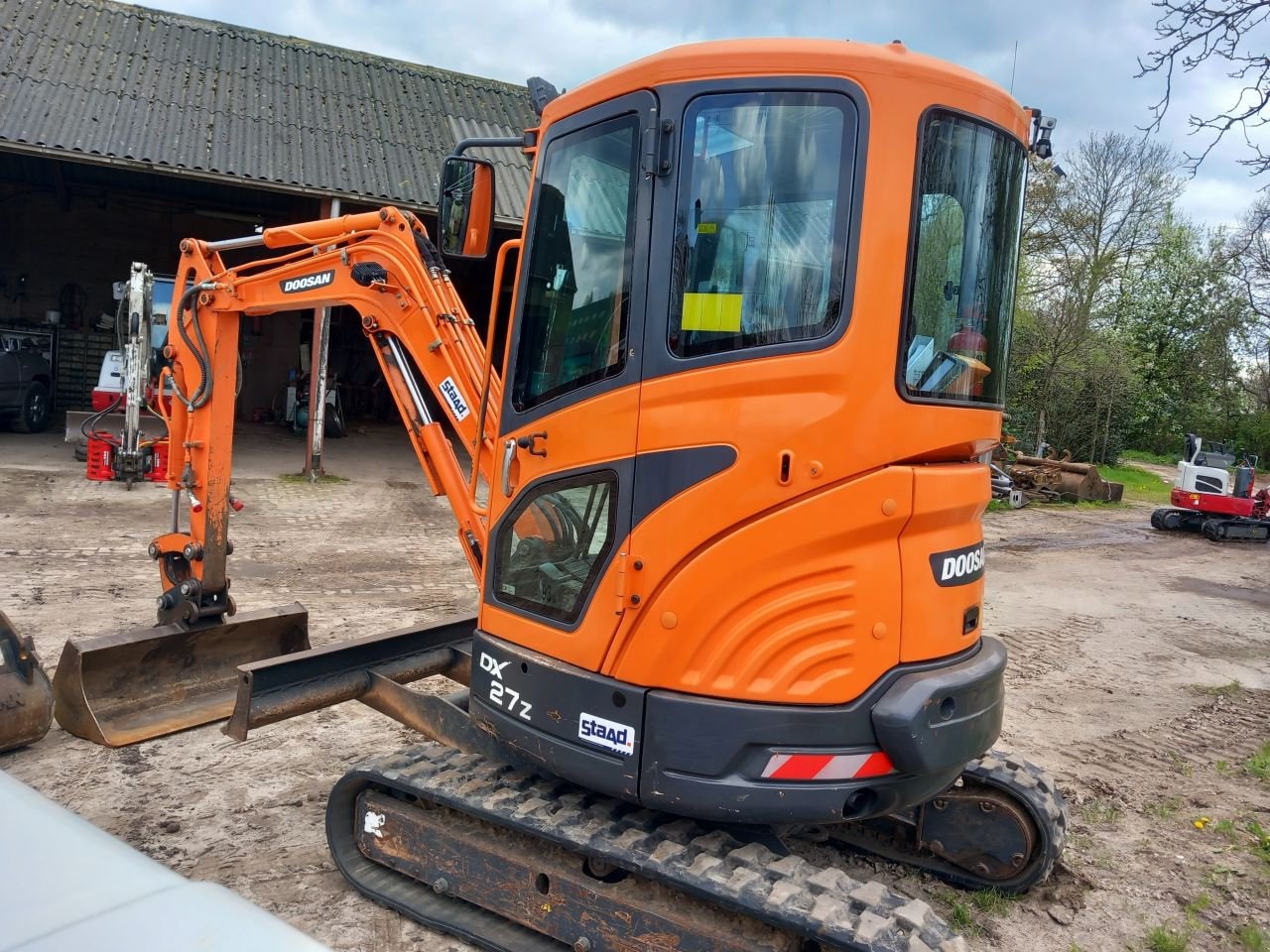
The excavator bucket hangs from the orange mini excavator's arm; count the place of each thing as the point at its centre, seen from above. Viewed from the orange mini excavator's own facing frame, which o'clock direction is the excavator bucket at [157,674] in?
The excavator bucket is roughly at 12 o'clock from the orange mini excavator.

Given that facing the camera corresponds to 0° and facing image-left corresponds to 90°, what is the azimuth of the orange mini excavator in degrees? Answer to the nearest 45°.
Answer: approximately 135°

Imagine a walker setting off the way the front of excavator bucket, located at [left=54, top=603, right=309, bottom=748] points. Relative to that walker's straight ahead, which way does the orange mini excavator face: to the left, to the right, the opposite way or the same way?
the opposite way

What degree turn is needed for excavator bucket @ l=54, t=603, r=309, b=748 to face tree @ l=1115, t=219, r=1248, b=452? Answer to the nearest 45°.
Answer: approximately 90° to its left
